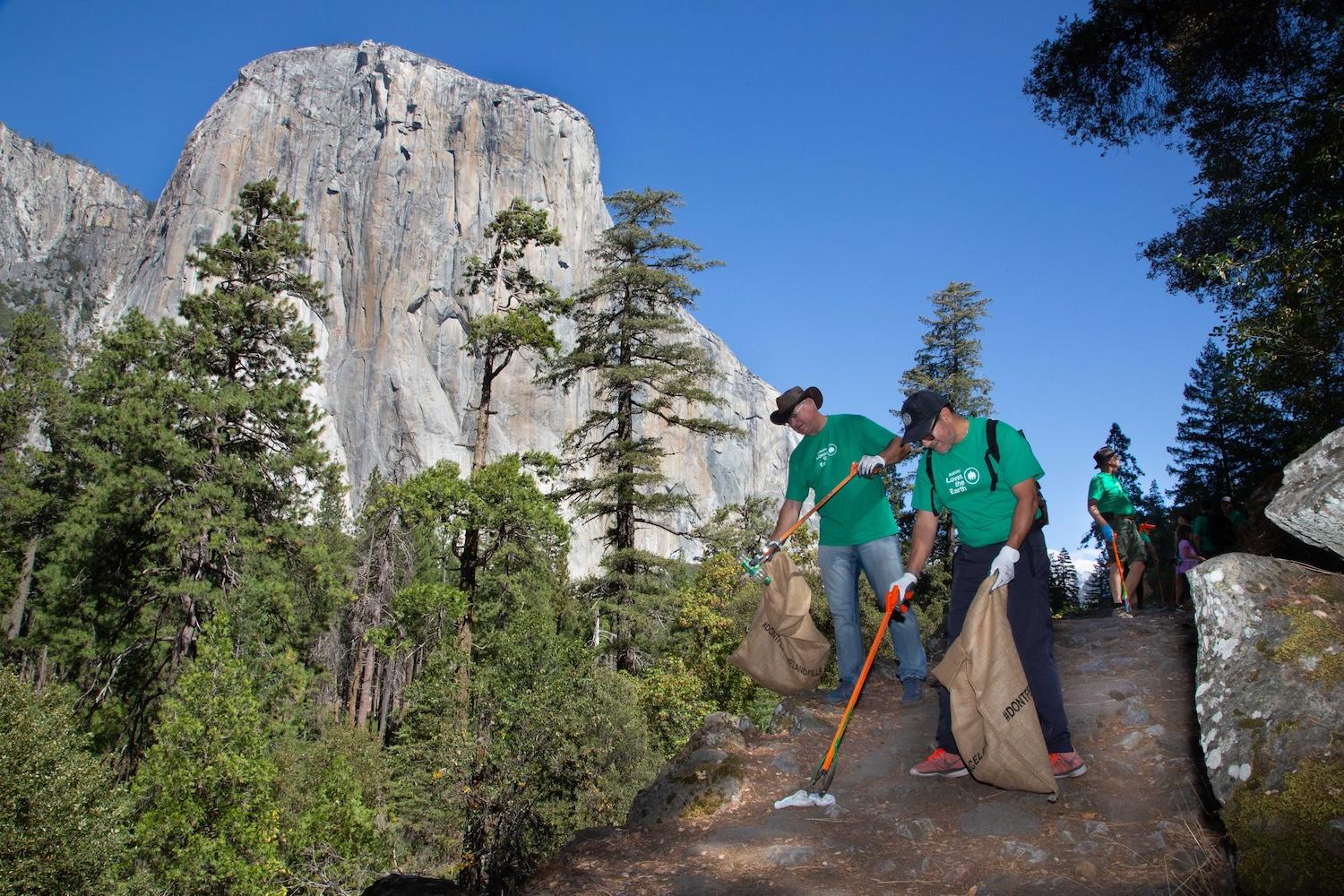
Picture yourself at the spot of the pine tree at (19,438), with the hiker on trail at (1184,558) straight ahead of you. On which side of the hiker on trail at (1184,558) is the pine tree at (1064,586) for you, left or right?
left

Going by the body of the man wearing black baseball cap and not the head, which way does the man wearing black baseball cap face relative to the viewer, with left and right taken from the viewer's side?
facing the viewer and to the left of the viewer

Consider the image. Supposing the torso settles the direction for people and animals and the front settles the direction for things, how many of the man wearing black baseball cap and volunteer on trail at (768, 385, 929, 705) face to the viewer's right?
0

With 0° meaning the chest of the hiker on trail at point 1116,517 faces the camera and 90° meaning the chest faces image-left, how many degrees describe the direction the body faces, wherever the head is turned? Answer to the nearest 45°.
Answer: approximately 315°

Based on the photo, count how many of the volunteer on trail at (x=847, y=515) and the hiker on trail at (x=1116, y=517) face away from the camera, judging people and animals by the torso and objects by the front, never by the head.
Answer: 0

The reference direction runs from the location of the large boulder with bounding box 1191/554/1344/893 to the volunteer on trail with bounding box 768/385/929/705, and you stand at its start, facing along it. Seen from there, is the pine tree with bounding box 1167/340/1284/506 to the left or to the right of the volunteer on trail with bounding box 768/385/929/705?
right

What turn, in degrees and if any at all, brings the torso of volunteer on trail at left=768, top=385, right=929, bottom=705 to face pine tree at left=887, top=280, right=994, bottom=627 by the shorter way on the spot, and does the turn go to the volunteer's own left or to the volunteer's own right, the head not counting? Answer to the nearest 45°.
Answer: approximately 135° to the volunteer's own right

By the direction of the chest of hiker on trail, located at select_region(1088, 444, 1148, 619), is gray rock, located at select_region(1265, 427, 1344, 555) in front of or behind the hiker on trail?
in front

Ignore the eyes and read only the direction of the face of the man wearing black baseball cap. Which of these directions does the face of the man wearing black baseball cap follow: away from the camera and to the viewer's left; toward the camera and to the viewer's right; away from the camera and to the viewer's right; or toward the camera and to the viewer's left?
toward the camera and to the viewer's left

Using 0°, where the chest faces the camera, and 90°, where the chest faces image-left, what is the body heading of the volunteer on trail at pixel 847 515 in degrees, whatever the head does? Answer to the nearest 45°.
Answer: approximately 45°

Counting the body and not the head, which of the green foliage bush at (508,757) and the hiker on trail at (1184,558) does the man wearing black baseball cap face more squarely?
the green foliage bush

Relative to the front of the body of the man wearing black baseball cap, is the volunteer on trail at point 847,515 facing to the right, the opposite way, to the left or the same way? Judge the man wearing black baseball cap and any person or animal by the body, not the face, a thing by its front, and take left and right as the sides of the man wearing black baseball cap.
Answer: the same way

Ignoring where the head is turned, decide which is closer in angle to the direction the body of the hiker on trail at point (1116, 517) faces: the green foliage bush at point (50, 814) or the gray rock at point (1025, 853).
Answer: the gray rock
